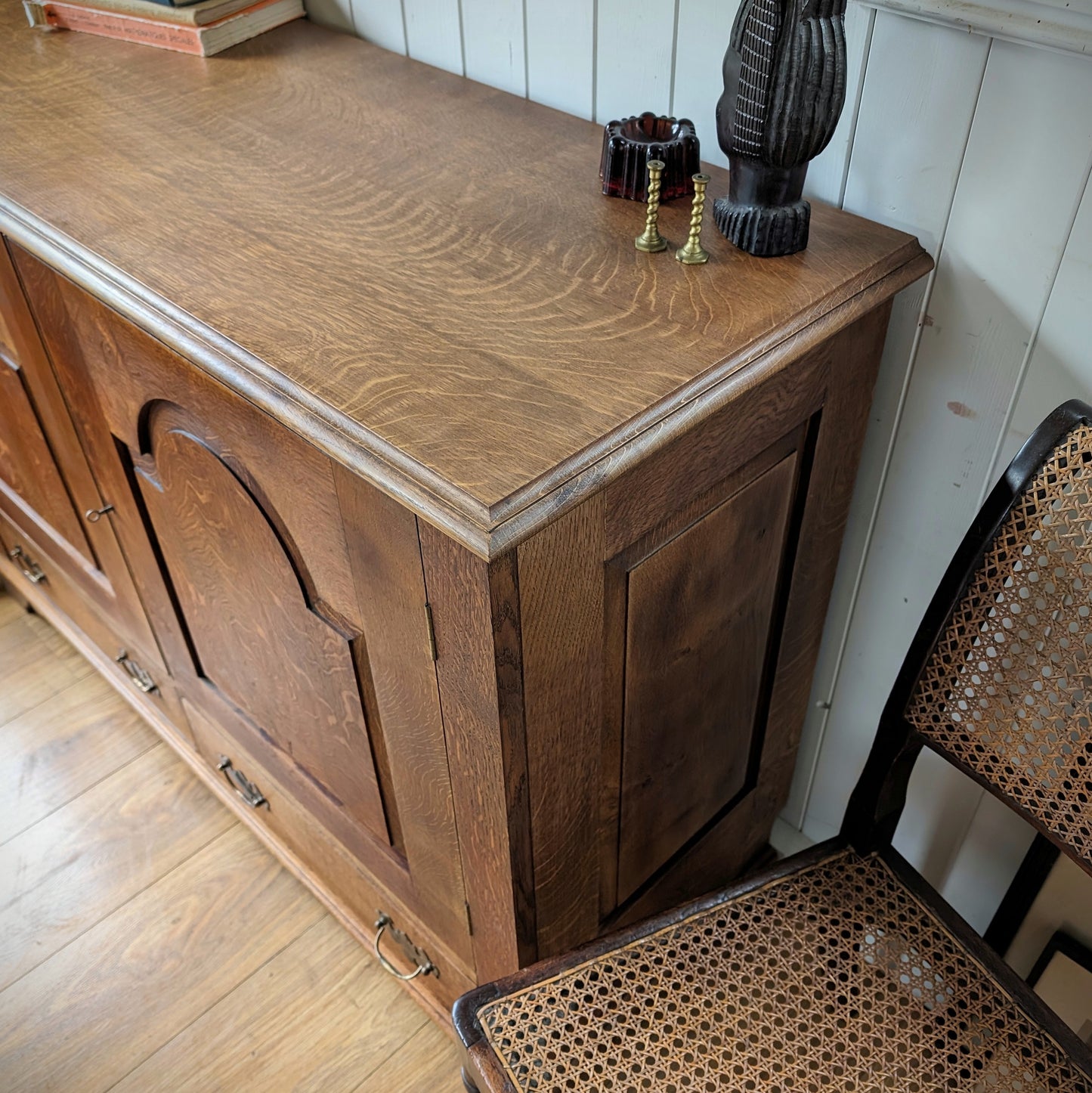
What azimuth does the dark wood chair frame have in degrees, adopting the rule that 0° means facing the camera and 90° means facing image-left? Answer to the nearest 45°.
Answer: approximately 45°

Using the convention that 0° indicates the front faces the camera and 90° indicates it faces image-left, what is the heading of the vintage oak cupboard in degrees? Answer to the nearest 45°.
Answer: approximately 45°

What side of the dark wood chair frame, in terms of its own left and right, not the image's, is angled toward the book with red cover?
right
